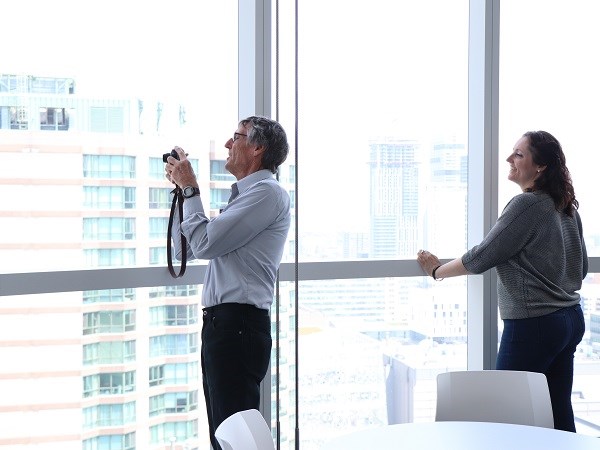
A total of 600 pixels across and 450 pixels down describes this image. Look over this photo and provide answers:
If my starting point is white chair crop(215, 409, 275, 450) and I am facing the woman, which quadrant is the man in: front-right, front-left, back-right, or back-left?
front-left

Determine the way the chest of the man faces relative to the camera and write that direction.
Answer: to the viewer's left

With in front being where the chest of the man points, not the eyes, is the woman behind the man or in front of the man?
behind

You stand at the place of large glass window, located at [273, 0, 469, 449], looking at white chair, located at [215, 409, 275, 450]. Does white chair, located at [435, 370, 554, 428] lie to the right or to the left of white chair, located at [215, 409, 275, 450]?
left

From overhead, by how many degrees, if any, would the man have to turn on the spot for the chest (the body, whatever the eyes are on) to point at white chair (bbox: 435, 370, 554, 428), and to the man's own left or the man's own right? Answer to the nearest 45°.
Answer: approximately 180°

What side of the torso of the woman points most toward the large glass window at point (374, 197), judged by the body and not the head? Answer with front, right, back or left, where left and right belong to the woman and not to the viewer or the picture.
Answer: front

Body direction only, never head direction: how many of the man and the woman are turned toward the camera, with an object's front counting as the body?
0

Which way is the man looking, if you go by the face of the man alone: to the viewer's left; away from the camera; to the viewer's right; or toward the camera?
to the viewer's left

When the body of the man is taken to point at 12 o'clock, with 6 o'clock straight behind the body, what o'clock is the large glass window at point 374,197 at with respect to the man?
The large glass window is roughly at 4 o'clock from the man.

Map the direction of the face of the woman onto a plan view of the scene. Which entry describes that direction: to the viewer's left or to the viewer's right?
to the viewer's left

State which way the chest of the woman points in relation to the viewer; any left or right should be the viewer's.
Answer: facing away from the viewer and to the left of the viewer

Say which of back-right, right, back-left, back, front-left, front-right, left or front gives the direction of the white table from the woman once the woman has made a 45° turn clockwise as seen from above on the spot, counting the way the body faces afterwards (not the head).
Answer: back
